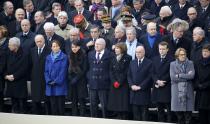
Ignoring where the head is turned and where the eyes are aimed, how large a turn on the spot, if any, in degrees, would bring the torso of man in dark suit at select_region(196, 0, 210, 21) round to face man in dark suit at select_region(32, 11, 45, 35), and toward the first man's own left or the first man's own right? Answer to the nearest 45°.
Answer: approximately 90° to the first man's own right

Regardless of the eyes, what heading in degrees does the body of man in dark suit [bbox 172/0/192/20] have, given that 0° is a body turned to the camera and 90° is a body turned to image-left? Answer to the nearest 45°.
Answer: approximately 0°

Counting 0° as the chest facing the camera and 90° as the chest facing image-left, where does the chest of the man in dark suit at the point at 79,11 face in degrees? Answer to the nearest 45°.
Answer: approximately 0°

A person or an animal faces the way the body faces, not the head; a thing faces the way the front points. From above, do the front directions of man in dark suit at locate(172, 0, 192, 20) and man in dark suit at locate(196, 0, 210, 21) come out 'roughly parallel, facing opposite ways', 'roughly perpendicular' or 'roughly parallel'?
roughly parallel

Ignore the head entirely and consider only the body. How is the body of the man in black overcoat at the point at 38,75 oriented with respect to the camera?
toward the camera

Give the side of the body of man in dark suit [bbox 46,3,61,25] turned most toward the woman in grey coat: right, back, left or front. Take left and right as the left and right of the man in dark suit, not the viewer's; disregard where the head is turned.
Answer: front

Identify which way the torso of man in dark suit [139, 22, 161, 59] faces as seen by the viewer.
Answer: toward the camera

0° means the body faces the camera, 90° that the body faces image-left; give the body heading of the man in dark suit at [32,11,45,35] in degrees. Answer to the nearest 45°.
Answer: approximately 45°

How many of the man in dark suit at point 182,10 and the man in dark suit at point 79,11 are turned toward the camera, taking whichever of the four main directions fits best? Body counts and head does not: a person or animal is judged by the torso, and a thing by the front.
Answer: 2
